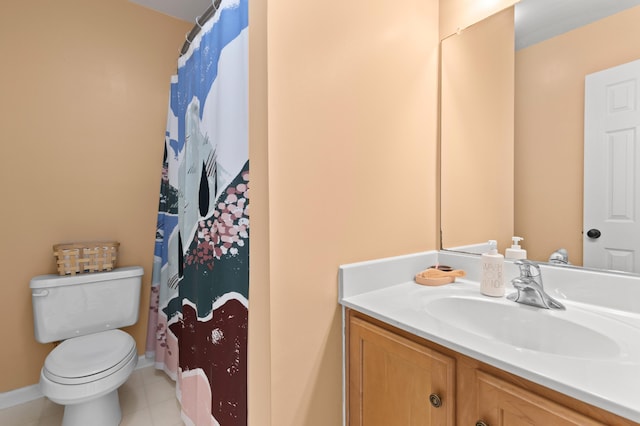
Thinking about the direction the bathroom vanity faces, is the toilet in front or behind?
in front

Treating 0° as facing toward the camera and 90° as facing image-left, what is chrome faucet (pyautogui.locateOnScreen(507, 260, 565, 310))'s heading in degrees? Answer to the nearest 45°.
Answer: approximately 45°

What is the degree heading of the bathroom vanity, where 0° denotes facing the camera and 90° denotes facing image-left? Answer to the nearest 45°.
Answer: approximately 45°

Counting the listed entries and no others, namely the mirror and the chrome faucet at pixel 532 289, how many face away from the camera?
0

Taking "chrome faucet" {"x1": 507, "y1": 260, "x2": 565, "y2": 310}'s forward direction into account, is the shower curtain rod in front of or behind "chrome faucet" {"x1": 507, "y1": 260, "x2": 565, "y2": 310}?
in front

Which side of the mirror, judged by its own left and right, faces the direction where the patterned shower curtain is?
front

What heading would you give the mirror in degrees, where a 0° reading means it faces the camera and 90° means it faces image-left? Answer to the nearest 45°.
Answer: approximately 45°
